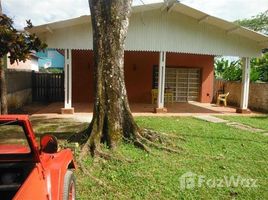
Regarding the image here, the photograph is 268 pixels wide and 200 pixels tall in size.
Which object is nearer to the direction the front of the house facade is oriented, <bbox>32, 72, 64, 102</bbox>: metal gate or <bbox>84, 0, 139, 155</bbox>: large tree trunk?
the large tree trunk

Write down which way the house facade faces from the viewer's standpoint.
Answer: facing the viewer

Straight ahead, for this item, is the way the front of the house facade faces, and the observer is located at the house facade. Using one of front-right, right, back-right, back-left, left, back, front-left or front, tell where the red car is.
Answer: front

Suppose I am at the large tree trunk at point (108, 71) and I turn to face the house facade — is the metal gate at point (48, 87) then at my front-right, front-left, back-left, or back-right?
front-left

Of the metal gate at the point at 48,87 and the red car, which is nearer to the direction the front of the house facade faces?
the red car

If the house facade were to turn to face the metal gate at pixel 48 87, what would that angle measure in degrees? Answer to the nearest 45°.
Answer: approximately 135° to its right

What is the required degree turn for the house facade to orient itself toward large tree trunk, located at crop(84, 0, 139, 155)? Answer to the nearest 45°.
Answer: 0° — it already faces it

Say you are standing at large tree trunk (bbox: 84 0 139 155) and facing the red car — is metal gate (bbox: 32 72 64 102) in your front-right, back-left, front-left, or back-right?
back-right
